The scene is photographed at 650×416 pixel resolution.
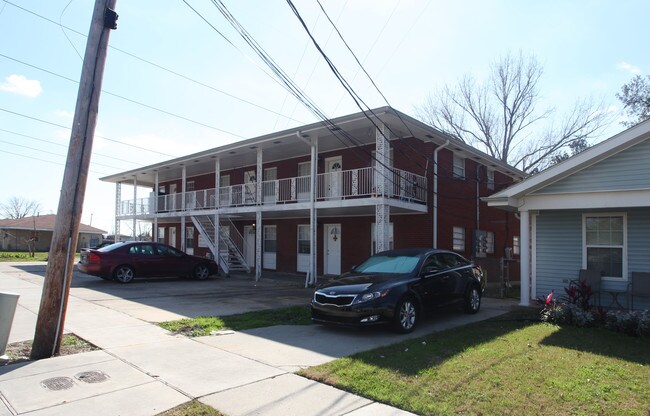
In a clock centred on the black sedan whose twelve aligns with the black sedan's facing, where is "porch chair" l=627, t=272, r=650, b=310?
The porch chair is roughly at 7 o'clock from the black sedan.

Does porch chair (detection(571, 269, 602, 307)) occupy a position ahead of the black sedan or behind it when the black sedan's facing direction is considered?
behind

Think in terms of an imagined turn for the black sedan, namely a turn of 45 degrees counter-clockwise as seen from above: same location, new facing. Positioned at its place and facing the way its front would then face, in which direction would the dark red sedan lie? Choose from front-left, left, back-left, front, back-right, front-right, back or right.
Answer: back-right

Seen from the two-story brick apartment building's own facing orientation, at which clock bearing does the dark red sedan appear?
The dark red sedan is roughly at 1 o'clock from the two-story brick apartment building.

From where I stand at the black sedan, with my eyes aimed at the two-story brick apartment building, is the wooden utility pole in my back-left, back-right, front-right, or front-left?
back-left

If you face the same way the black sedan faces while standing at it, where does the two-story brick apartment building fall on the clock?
The two-story brick apartment building is roughly at 4 o'clock from the black sedan.

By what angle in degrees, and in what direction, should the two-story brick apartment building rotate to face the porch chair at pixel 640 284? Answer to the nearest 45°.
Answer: approximately 90° to its left

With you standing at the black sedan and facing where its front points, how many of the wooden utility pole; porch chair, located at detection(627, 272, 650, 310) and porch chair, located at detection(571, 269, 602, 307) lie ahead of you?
1

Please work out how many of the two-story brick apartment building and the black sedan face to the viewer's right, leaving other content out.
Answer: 0

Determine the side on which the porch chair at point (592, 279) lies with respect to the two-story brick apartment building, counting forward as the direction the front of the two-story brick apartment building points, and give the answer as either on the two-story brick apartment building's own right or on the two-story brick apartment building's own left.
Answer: on the two-story brick apartment building's own left

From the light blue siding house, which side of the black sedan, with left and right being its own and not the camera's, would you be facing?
back

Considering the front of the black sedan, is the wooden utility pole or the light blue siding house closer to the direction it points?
the wooden utility pole

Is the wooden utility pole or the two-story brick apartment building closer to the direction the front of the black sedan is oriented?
the wooden utility pole
